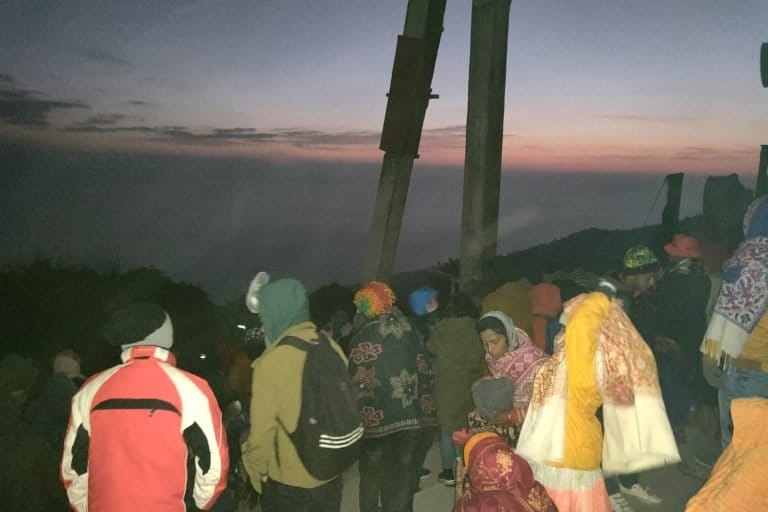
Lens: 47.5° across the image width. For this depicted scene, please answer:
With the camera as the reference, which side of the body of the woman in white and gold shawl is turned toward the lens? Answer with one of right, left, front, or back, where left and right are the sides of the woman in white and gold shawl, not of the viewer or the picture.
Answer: back

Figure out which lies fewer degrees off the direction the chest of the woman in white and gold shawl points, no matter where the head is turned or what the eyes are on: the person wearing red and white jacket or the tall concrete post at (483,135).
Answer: the tall concrete post

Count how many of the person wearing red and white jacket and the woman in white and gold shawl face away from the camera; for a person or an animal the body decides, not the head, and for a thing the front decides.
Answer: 2

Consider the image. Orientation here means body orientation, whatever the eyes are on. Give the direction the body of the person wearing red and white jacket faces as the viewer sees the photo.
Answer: away from the camera

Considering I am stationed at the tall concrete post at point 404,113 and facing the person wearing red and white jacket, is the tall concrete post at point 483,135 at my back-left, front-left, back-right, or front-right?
back-left

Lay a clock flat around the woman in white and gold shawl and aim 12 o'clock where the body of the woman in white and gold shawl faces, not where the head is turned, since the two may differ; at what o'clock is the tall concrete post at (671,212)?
The tall concrete post is roughly at 12 o'clock from the woman in white and gold shawl.

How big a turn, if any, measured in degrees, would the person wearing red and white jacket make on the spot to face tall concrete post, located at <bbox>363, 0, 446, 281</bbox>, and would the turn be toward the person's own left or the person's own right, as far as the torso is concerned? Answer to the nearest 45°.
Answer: approximately 45° to the person's own right

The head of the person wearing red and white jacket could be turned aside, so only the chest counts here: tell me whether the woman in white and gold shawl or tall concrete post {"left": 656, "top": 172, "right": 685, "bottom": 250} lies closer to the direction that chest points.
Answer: the tall concrete post

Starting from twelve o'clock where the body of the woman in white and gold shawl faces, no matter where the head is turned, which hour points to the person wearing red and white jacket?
The person wearing red and white jacket is roughly at 8 o'clock from the woman in white and gold shawl.

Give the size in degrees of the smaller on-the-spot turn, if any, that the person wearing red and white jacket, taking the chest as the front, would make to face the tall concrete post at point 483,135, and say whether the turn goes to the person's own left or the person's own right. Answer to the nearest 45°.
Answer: approximately 45° to the person's own right

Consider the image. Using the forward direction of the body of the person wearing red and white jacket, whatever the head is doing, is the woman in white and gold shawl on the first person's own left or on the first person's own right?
on the first person's own right

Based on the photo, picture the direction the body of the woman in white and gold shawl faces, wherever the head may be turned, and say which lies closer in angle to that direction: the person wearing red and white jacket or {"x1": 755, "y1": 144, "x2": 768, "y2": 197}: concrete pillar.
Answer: the concrete pillar

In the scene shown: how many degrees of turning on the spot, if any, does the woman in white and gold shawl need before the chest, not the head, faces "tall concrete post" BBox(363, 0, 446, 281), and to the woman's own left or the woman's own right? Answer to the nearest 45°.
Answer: approximately 45° to the woman's own left
